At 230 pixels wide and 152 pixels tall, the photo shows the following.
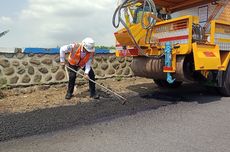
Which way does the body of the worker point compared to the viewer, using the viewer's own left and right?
facing the viewer and to the right of the viewer

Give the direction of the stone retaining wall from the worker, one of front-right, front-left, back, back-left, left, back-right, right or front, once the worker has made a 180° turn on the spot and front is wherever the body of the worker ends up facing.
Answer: front
